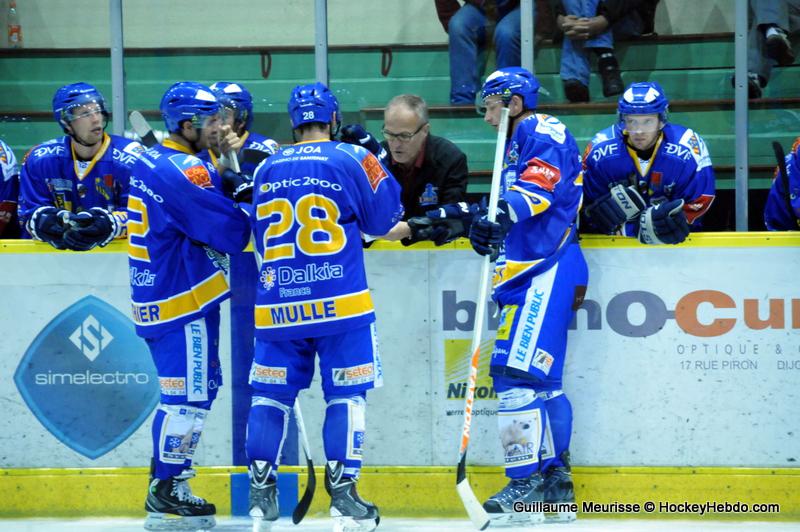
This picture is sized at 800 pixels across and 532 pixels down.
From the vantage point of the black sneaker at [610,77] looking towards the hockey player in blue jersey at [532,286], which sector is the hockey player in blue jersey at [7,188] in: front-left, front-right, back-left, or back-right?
front-right

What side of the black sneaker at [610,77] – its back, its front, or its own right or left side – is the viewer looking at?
front

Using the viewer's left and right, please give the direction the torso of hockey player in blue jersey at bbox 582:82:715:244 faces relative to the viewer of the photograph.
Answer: facing the viewer

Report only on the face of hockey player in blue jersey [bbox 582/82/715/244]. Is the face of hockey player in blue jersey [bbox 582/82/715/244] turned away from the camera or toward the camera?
toward the camera

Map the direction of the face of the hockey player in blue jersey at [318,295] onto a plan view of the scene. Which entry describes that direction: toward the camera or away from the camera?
away from the camera

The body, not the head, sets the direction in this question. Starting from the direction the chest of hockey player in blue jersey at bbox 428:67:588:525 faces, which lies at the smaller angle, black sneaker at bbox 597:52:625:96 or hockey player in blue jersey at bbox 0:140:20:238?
the hockey player in blue jersey

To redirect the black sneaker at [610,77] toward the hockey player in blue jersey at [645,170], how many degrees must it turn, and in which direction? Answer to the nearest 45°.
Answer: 0° — it already faces them

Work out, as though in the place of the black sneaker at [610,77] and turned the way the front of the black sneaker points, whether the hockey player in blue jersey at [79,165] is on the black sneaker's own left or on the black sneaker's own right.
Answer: on the black sneaker's own right

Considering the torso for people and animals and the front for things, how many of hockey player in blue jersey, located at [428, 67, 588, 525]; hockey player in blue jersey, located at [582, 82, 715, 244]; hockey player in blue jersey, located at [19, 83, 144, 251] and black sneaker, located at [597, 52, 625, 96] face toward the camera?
3

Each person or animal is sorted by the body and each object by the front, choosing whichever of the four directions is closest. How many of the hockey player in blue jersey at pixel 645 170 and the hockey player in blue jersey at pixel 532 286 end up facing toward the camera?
1

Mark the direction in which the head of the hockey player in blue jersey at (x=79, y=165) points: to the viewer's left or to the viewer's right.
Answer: to the viewer's right

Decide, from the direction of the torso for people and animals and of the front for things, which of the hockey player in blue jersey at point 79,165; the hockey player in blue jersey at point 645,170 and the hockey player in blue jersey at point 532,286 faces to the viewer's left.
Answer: the hockey player in blue jersey at point 532,286

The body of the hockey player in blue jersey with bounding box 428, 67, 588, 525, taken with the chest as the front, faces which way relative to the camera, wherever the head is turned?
to the viewer's left

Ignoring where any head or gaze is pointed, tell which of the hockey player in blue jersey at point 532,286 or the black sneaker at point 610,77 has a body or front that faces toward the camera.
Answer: the black sneaker

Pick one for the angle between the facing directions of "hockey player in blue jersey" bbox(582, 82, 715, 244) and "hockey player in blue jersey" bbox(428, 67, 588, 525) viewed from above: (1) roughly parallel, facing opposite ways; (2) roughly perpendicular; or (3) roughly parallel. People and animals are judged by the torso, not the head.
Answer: roughly perpendicular

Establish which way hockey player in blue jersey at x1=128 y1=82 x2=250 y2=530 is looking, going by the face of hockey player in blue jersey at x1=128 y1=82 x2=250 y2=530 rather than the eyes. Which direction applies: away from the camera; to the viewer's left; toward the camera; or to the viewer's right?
to the viewer's right

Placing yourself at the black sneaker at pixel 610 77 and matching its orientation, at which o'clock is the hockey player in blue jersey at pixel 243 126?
The hockey player in blue jersey is roughly at 2 o'clock from the black sneaker.

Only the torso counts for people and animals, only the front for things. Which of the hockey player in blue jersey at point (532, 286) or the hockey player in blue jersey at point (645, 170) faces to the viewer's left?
the hockey player in blue jersey at point (532, 286)
